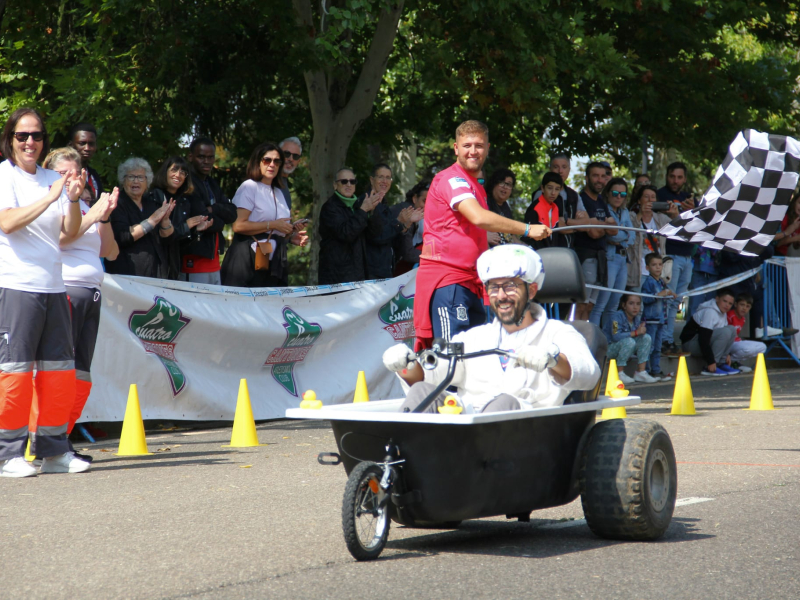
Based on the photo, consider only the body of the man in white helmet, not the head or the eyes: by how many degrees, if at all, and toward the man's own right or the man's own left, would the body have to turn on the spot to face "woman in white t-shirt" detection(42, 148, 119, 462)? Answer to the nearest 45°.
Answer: approximately 90° to the man's own right

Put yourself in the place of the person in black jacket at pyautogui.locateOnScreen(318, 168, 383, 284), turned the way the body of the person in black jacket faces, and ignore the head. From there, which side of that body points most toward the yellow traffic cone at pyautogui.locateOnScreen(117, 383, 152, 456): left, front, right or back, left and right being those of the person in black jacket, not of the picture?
right

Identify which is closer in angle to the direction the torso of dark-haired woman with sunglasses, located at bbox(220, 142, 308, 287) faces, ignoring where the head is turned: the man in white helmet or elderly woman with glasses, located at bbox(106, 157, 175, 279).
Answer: the man in white helmet

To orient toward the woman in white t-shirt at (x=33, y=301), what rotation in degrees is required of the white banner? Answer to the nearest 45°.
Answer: approximately 45° to its right

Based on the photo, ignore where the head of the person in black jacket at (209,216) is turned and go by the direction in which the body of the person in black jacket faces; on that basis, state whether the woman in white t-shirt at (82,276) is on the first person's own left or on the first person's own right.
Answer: on the first person's own right

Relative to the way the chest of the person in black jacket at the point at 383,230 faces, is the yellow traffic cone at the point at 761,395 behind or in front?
in front
